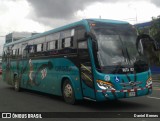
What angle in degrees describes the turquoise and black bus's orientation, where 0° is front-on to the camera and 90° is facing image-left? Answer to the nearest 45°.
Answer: approximately 315°

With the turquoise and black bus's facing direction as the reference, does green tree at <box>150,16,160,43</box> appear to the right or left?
on its left
